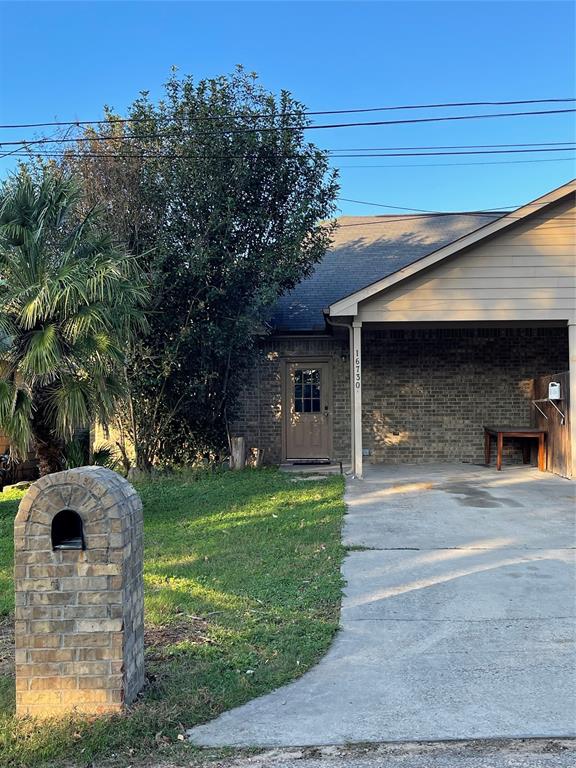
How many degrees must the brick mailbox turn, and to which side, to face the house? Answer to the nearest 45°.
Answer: approximately 135° to its left

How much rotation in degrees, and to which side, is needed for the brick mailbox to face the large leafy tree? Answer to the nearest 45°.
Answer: approximately 180°
